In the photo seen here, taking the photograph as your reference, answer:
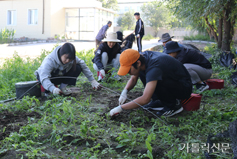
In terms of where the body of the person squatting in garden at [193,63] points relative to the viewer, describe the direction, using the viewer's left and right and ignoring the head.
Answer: facing to the left of the viewer

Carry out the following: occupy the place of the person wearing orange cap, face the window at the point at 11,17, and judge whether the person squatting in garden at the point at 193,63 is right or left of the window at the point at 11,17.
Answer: right

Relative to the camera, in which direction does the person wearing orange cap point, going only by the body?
to the viewer's left

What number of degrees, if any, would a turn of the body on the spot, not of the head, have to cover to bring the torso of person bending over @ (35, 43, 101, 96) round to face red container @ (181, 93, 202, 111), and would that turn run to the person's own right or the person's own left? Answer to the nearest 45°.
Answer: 0° — they already face it

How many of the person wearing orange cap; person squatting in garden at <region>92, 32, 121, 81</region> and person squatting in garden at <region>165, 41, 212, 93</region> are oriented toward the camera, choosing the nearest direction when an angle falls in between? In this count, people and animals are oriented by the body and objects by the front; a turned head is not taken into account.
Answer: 1

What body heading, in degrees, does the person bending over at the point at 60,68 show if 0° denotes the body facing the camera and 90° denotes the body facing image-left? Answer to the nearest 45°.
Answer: approximately 315°

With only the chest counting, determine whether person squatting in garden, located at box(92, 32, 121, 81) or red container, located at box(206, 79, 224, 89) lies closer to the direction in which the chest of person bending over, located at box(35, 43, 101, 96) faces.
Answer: the red container
